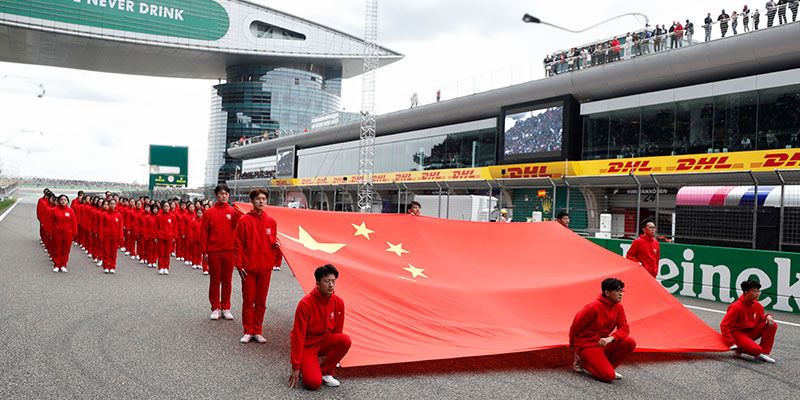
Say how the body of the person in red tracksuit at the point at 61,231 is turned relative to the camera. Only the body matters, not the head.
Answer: toward the camera

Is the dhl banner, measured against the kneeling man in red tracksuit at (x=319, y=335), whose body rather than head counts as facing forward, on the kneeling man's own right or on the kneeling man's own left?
on the kneeling man's own left

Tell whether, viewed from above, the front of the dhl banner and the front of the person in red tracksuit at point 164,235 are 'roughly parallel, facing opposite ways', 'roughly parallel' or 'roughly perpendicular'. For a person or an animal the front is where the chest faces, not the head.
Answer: roughly perpendicular

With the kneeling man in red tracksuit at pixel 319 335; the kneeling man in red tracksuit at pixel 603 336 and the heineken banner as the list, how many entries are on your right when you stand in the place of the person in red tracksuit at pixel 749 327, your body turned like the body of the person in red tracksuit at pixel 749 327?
2

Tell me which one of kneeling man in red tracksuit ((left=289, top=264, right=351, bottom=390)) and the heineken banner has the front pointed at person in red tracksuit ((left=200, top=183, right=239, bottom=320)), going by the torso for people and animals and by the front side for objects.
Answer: the heineken banner

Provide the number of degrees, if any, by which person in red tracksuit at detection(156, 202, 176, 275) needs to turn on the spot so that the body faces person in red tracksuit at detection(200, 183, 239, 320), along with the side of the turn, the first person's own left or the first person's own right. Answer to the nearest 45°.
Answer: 0° — they already face them

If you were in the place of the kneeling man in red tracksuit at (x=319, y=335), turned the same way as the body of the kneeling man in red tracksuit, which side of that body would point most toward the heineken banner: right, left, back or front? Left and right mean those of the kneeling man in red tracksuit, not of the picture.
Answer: left

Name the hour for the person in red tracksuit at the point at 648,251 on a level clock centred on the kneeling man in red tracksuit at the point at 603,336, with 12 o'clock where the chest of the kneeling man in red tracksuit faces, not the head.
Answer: The person in red tracksuit is roughly at 8 o'clock from the kneeling man in red tracksuit.

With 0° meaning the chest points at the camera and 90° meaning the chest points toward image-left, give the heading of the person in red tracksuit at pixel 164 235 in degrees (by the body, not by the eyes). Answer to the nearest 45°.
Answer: approximately 0°

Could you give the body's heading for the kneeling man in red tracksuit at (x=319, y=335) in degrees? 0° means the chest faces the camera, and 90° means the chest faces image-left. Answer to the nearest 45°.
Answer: approximately 315°

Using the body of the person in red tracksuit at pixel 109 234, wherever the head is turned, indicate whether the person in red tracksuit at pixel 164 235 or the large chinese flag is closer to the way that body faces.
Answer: the large chinese flag

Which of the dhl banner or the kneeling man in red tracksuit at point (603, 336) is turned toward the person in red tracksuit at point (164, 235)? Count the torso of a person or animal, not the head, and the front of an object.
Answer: the dhl banner

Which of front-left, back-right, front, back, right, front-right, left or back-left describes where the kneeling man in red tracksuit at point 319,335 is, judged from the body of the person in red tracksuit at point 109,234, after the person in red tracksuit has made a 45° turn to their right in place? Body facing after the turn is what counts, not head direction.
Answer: front-left

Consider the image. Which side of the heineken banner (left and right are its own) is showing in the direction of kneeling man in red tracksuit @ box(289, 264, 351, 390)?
front

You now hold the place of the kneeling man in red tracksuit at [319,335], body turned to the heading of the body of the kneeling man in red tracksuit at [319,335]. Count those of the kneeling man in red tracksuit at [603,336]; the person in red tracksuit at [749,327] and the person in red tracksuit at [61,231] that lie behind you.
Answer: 1

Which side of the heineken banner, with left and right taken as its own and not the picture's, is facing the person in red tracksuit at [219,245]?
front

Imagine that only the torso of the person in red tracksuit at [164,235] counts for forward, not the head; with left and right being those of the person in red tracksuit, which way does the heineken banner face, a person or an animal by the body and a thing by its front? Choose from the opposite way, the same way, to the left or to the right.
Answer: to the right

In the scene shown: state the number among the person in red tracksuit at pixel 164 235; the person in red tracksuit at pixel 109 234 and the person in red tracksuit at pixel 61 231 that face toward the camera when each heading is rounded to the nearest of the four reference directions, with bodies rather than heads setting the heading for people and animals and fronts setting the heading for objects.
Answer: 3

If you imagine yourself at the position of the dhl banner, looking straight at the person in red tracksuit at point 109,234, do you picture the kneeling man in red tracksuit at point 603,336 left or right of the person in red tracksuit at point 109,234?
left

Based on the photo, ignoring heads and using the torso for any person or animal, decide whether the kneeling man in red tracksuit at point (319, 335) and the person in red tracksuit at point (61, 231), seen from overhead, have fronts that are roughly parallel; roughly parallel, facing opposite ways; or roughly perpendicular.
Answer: roughly parallel
